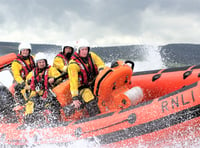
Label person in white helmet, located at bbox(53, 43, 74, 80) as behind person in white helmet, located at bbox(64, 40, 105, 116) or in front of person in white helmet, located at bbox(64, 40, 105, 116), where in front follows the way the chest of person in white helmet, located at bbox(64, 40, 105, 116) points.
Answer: behind

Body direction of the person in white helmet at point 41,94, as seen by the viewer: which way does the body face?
toward the camera

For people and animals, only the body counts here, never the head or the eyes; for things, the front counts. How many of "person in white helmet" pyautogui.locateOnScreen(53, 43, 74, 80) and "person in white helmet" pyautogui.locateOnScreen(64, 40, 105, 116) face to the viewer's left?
0
